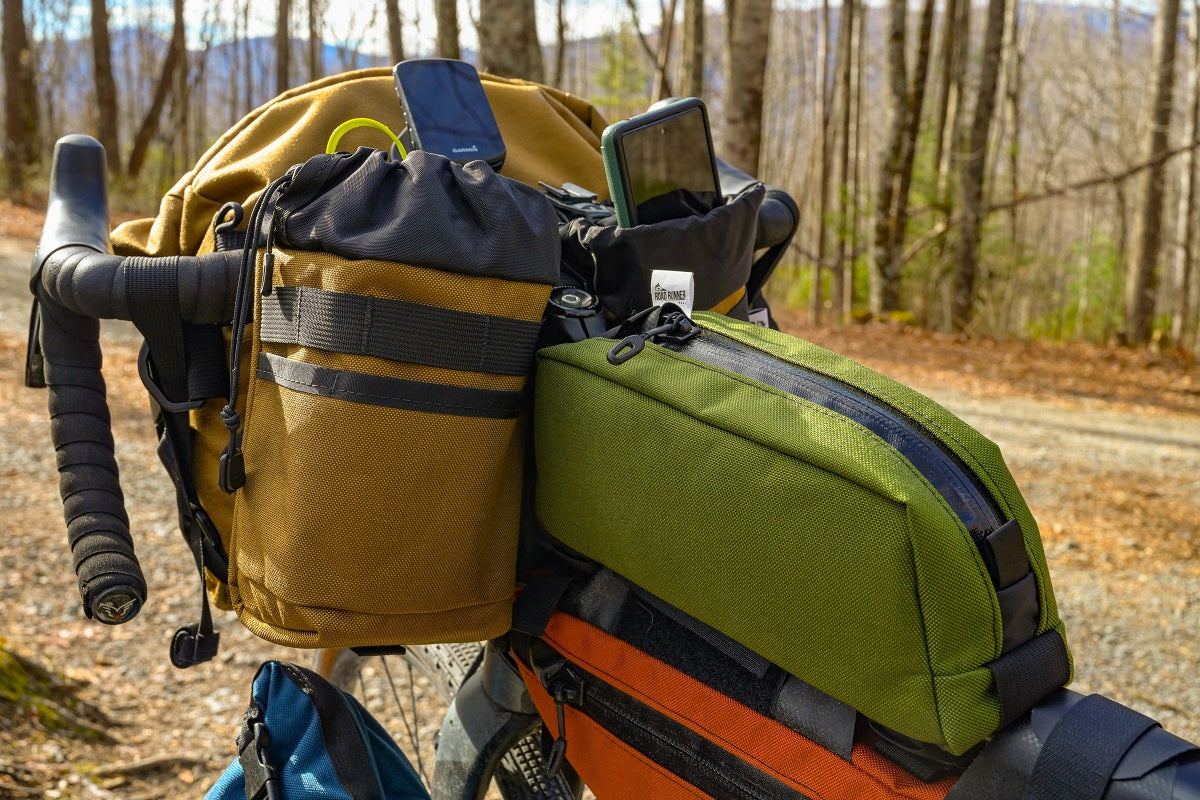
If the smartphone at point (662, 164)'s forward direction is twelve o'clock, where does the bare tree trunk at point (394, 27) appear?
The bare tree trunk is roughly at 7 o'clock from the smartphone.

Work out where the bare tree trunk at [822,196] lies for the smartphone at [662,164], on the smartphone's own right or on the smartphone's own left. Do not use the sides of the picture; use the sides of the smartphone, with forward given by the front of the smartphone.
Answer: on the smartphone's own left

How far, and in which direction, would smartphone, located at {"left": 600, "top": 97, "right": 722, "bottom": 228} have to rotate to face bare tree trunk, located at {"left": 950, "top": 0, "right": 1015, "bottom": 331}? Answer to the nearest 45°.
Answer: approximately 135° to its left

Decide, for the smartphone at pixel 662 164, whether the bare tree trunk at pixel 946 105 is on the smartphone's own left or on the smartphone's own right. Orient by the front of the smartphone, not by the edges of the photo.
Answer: on the smartphone's own left

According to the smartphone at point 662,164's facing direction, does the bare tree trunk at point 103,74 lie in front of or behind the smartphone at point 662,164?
behind

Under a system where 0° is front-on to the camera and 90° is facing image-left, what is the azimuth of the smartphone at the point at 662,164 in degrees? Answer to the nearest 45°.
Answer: approximately 315°

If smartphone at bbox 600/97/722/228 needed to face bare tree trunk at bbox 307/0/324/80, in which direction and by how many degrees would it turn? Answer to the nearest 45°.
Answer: approximately 135° to its left

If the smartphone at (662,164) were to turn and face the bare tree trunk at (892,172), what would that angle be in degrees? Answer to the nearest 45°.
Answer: approximately 135° to its left

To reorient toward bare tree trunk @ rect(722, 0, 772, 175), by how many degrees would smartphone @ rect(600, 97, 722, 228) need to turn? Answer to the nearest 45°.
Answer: approximately 135° to its left

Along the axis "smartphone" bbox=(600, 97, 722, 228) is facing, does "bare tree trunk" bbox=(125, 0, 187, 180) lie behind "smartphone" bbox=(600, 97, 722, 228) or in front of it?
behind

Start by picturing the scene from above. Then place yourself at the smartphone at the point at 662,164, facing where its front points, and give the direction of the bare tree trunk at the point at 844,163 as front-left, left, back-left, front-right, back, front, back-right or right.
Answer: back-left
